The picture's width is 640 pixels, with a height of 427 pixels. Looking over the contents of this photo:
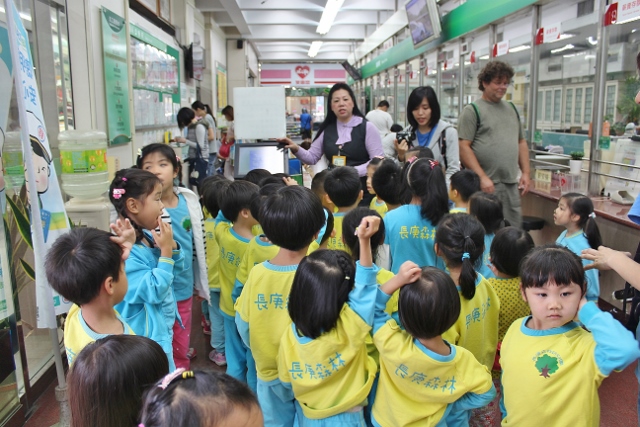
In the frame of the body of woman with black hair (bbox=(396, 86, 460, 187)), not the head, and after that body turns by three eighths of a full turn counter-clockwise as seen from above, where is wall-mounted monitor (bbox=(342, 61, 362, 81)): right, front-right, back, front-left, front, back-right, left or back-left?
left

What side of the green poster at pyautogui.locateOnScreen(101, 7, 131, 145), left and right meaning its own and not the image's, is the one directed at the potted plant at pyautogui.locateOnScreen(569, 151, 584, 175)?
front

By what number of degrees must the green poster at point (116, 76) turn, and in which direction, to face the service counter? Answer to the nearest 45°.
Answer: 0° — it already faces it

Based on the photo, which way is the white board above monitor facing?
toward the camera

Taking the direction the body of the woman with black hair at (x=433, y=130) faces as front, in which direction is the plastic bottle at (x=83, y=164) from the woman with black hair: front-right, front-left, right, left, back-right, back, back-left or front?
front-right

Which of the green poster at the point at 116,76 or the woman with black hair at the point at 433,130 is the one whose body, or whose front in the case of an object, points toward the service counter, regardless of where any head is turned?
the green poster

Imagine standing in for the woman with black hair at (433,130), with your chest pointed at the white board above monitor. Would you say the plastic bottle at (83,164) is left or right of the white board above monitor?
left

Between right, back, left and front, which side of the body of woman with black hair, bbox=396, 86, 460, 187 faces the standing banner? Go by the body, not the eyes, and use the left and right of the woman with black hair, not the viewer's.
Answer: front

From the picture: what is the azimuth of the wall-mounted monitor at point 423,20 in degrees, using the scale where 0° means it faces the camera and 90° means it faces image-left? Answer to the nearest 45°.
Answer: approximately 45°

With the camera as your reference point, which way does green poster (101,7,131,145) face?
facing the viewer and to the right of the viewer

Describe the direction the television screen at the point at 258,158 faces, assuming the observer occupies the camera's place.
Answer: facing the viewer

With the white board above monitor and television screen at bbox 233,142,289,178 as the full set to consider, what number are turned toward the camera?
2

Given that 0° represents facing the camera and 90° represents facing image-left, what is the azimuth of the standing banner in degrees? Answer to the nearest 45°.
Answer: approximately 315°
